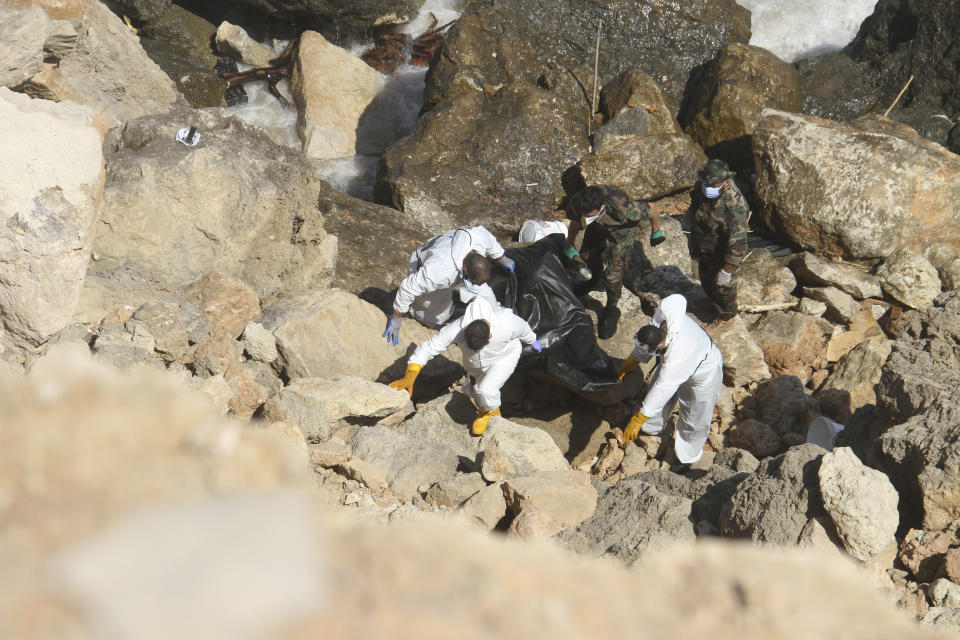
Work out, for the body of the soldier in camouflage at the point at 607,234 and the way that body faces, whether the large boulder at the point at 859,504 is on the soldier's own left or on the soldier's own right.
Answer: on the soldier's own left

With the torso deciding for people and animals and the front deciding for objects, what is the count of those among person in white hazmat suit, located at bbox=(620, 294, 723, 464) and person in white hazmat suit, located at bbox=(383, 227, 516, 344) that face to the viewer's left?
1

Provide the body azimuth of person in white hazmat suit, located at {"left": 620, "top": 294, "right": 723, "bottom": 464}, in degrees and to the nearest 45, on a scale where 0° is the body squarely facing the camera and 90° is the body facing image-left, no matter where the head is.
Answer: approximately 90°

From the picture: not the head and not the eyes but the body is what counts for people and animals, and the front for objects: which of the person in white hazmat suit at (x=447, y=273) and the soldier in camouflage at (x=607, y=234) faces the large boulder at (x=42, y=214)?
the soldier in camouflage

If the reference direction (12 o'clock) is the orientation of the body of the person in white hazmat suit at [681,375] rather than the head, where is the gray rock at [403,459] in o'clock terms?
The gray rock is roughly at 12 o'clock from the person in white hazmat suit.

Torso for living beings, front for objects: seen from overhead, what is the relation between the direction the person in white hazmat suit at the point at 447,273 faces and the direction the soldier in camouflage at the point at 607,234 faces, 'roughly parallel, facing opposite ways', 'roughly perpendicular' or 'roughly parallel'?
roughly perpendicular
